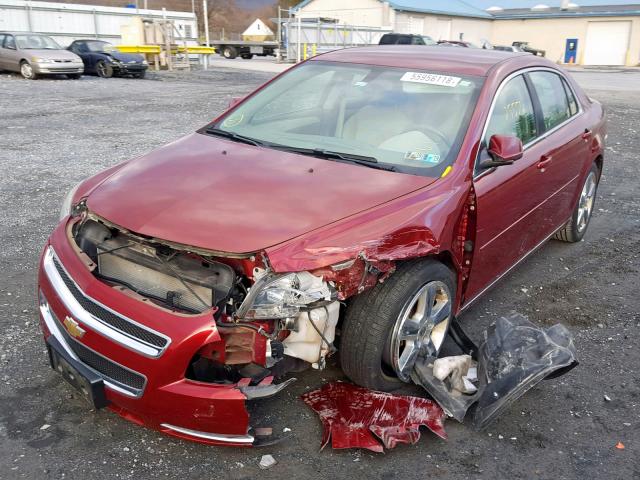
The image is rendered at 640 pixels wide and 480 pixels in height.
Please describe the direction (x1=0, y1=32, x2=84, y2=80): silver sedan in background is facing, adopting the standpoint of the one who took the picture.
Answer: facing the viewer and to the right of the viewer

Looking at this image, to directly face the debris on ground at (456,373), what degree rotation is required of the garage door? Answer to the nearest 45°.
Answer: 0° — it already faces it

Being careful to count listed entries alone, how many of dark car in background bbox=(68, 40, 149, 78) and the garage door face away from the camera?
0

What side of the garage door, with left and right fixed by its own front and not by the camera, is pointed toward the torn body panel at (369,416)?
front

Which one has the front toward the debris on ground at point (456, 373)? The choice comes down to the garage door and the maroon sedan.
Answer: the garage door

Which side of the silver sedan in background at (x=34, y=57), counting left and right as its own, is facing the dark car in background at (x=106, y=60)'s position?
left

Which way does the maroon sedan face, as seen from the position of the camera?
facing the viewer and to the left of the viewer

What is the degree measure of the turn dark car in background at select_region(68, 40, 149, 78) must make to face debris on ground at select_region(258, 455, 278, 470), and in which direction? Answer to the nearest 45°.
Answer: approximately 45° to its right

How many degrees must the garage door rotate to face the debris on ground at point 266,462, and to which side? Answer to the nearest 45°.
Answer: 0° — it already faces it

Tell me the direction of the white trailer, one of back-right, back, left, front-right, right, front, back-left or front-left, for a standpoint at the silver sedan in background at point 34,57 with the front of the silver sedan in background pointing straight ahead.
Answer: back-left

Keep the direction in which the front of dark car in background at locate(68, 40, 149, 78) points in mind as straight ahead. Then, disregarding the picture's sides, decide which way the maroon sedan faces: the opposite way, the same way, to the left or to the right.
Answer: to the right

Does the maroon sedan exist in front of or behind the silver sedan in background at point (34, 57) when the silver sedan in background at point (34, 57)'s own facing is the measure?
in front
